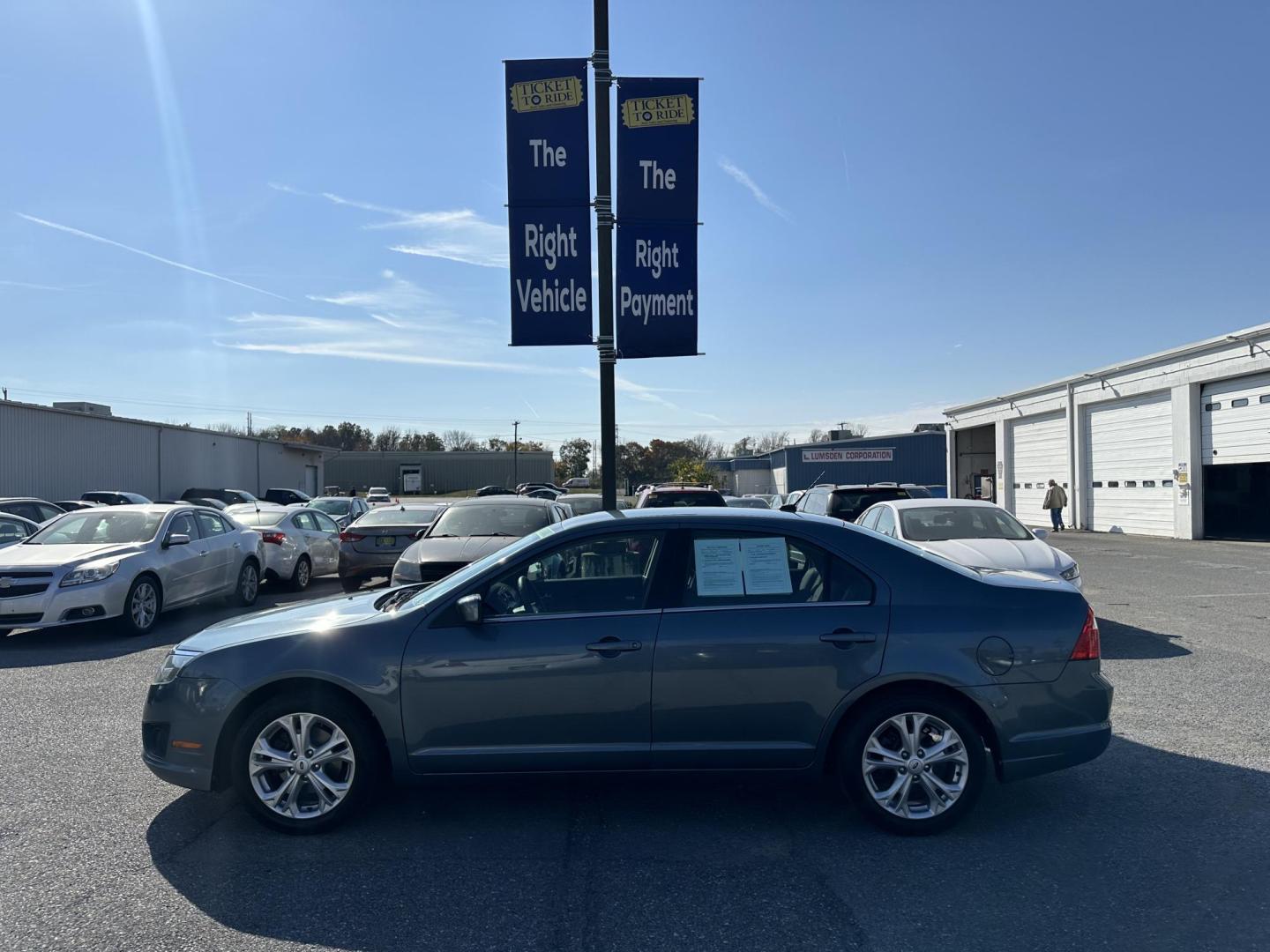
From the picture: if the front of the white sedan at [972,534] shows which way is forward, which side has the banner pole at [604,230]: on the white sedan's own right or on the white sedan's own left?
on the white sedan's own right

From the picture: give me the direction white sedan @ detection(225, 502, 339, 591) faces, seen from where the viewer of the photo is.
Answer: facing away from the viewer and to the right of the viewer

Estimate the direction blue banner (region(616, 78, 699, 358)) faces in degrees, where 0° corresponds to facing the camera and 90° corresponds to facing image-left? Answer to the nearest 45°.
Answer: approximately 0°

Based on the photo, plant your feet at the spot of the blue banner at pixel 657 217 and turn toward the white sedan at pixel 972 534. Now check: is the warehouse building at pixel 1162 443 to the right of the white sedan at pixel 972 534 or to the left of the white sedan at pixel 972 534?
left

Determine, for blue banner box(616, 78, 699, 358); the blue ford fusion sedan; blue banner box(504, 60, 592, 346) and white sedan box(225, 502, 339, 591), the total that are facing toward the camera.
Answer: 2

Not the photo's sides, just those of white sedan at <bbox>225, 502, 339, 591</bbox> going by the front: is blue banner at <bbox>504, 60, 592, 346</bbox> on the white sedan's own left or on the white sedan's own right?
on the white sedan's own right

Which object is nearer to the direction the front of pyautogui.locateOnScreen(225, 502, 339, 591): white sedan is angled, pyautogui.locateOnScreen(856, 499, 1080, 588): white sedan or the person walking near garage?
the person walking near garage

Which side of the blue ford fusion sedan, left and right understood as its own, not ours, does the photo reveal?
left

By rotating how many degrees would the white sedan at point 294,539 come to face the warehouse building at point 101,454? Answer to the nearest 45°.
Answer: approximately 45° to its left

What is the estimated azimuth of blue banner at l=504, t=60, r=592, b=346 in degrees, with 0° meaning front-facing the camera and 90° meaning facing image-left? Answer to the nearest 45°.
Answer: approximately 0°

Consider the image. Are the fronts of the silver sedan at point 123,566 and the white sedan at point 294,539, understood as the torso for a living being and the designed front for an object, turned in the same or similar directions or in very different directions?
very different directions

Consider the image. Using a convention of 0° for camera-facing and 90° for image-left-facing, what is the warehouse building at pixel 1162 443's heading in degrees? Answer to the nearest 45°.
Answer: approximately 45°
